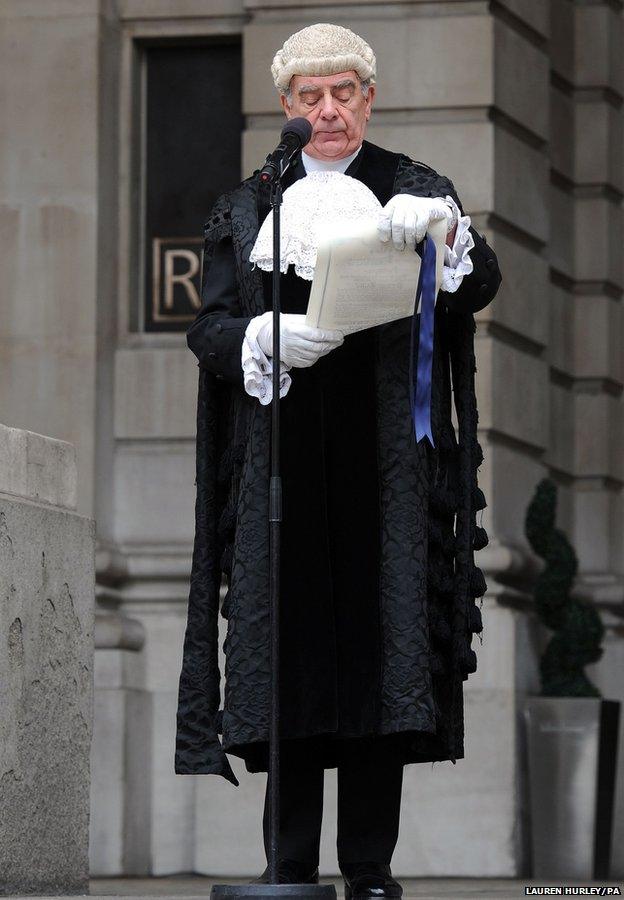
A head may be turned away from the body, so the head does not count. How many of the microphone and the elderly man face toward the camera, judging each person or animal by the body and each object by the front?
1

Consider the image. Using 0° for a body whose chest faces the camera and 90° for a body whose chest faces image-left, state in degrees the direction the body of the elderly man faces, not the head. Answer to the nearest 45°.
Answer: approximately 0°

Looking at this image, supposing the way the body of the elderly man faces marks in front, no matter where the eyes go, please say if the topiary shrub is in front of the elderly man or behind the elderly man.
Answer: behind
